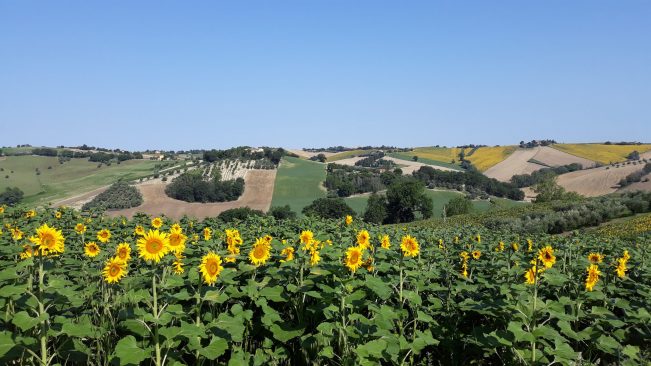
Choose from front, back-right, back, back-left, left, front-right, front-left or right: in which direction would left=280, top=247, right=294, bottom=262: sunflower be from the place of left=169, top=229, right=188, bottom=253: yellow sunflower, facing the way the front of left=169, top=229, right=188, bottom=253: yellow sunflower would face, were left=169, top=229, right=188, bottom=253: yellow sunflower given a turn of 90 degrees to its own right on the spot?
back-right

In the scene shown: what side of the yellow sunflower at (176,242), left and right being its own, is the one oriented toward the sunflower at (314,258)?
left

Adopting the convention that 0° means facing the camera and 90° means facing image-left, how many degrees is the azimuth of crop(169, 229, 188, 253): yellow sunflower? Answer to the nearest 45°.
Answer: approximately 0°

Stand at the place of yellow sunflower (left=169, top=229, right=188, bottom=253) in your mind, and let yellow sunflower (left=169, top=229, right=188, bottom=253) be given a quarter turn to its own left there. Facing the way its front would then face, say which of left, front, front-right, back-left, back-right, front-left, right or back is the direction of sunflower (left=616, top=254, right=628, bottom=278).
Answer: front
